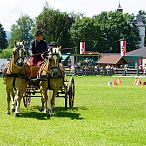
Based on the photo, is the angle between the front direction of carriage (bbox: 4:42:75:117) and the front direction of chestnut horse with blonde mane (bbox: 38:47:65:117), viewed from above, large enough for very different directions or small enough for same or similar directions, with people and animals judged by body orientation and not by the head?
same or similar directions

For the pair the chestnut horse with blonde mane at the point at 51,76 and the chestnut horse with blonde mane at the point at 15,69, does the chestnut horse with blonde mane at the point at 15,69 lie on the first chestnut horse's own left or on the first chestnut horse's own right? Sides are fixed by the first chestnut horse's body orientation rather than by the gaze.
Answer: on the first chestnut horse's own right

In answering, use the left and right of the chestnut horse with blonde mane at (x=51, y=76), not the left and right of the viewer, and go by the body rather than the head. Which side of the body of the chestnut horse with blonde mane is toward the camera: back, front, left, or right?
front

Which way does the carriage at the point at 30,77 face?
toward the camera
